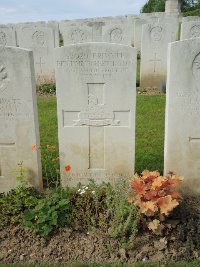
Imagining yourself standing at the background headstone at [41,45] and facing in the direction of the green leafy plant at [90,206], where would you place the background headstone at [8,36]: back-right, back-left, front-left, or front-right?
back-right

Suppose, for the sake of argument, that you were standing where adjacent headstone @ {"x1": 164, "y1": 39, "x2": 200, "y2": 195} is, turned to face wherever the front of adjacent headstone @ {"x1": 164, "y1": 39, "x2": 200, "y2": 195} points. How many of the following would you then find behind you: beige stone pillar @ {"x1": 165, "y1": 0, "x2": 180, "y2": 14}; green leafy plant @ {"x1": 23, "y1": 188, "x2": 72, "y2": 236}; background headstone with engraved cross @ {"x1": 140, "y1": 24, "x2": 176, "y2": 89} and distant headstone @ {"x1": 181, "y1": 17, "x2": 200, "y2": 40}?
3

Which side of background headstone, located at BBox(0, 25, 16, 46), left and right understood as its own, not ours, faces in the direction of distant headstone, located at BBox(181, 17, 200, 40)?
left

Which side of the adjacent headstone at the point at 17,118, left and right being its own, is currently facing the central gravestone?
left

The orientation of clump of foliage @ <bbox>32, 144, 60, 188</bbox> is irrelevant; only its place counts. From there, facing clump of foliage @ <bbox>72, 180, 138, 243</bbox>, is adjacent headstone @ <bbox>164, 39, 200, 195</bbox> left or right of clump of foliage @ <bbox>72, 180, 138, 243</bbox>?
left

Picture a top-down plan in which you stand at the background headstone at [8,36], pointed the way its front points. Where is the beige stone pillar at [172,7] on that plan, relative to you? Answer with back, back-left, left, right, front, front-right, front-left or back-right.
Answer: back-left

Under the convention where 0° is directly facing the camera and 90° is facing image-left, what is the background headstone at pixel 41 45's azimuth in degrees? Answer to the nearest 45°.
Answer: approximately 0°

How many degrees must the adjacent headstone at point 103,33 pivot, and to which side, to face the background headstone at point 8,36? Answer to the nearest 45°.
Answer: approximately 90° to its right

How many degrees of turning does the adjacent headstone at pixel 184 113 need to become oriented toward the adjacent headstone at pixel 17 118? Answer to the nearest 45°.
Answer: approximately 90° to its right

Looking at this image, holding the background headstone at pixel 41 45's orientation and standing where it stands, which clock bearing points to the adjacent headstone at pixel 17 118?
the adjacent headstone at pixel 17 118 is roughly at 12 o'clock from the background headstone at pixel 41 45.

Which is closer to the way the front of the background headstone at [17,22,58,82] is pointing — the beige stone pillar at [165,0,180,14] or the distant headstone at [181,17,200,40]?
the distant headstone
